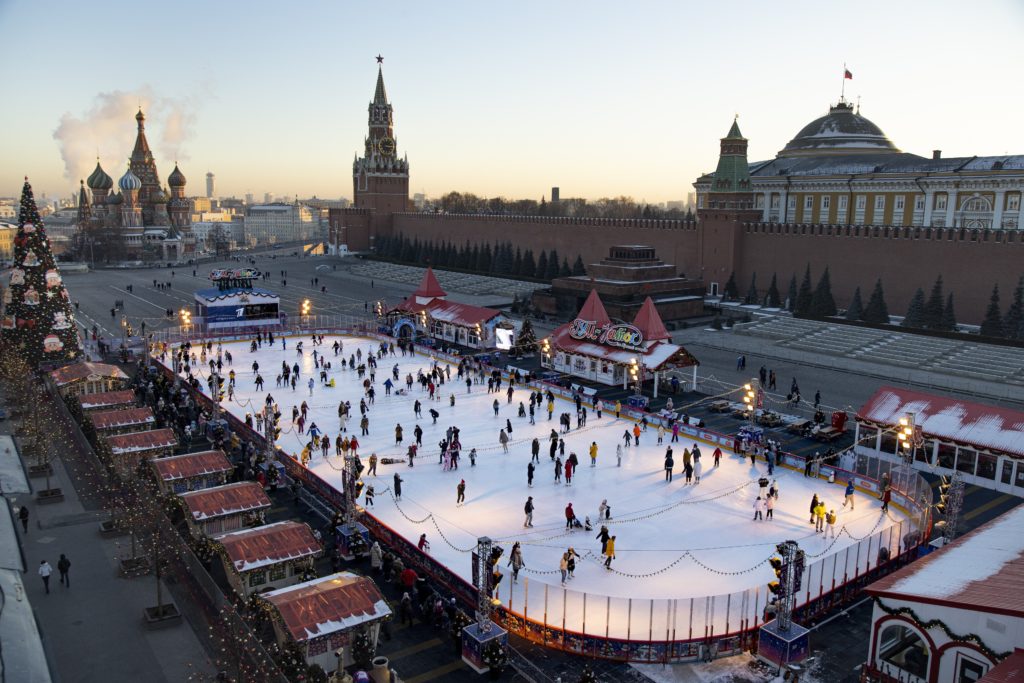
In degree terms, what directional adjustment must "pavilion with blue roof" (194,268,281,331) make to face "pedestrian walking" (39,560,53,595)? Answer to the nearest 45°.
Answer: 0° — it already faces them

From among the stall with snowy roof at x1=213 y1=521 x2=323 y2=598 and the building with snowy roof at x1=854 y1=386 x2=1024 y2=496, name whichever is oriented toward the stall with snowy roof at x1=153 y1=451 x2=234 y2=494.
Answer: the building with snowy roof at x1=854 y1=386 x2=1024 y2=496

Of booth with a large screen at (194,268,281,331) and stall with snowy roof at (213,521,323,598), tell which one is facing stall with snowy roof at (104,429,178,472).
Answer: booth with a large screen at (194,268,281,331)

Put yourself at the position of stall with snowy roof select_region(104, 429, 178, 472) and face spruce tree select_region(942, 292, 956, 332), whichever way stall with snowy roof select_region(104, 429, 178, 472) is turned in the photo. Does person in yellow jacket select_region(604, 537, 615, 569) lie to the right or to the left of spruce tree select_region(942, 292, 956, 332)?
right

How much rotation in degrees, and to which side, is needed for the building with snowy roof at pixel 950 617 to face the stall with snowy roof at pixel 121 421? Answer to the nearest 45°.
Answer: approximately 45° to its right

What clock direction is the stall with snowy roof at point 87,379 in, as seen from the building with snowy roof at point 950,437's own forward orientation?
the stall with snowy roof at point 87,379 is roughly at 1 o'clock from the building with snowy roof at point 950,437.

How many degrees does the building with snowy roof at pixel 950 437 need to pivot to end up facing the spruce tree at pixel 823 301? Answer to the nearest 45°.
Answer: approximately 135° to its right

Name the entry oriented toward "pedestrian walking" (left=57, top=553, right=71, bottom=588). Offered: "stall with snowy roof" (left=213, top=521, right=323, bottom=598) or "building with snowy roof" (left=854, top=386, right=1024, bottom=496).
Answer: "building with snowy roof" (left=854, top=386, right=1024, bottom=496)

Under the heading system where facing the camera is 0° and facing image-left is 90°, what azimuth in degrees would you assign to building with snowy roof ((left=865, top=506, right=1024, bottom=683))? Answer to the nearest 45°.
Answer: approximately 45°
